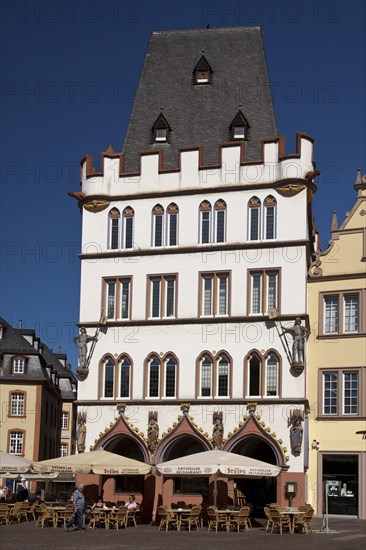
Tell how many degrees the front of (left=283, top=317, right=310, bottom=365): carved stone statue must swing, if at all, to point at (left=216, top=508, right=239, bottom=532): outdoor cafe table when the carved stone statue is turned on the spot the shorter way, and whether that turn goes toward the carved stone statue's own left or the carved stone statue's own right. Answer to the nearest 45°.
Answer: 0° — it already faces it

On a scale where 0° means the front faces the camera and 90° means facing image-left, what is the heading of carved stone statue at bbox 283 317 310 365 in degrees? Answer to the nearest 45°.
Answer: approximately 0°

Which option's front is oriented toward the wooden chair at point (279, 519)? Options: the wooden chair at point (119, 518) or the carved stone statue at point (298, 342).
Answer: the carved stone statue

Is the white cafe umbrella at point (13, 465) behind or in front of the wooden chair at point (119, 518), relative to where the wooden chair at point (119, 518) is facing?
in front

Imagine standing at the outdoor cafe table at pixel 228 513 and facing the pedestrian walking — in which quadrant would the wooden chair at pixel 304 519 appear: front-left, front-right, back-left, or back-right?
back-left

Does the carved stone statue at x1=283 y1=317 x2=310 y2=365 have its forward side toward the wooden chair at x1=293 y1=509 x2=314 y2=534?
yes

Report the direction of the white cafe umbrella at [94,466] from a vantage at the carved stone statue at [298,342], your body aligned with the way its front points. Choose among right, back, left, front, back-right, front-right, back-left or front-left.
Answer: front-right

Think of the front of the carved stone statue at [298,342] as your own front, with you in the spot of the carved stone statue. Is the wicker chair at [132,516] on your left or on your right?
on your right

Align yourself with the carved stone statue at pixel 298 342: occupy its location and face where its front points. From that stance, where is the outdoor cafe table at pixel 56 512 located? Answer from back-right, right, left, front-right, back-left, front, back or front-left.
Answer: front-right

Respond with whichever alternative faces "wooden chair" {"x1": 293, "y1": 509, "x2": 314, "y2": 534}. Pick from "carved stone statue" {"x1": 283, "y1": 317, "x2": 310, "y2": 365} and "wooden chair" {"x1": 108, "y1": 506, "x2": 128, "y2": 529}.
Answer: the carved stone statue
